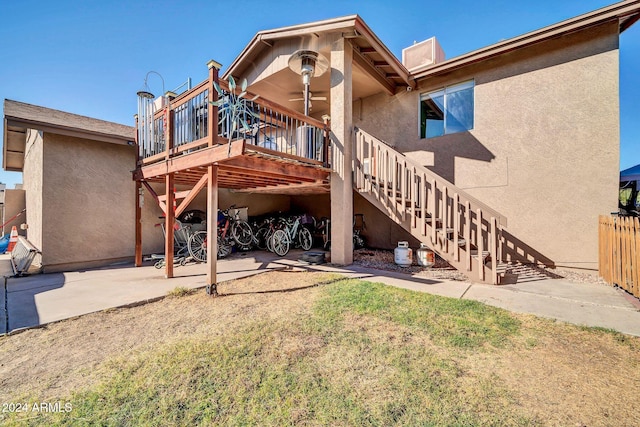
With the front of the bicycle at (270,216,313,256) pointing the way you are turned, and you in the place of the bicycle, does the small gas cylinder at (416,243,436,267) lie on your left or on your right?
on your right

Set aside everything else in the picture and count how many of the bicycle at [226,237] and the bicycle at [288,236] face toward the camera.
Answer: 0

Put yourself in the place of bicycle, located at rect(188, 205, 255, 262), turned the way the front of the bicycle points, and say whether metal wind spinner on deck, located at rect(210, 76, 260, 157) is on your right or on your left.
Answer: on your right

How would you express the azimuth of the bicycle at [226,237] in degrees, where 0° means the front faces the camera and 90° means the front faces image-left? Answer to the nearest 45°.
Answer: approximately 225°

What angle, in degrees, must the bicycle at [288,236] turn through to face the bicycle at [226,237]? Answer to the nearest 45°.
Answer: approximately 135° to its left

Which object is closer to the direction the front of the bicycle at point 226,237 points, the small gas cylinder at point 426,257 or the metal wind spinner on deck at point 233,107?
the small gas cylinder

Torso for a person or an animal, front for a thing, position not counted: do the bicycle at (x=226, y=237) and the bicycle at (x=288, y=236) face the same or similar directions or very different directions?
same or similar directions
